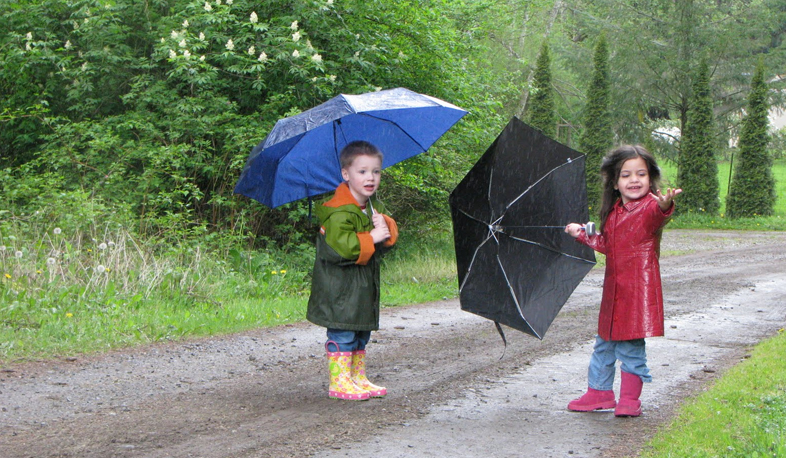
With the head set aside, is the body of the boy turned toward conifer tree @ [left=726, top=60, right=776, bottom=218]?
no

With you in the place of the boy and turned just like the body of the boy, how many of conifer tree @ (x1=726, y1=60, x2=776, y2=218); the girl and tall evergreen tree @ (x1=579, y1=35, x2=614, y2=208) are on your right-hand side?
0

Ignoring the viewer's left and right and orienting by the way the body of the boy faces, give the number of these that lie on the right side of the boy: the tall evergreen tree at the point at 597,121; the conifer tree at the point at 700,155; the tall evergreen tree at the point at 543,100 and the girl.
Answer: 0

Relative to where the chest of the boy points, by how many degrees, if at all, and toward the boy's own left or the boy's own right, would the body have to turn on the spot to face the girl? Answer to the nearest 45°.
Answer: approximately 45° to the boy's own left

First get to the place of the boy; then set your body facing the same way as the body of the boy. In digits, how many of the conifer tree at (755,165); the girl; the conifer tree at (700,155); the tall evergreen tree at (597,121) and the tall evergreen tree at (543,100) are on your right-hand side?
0

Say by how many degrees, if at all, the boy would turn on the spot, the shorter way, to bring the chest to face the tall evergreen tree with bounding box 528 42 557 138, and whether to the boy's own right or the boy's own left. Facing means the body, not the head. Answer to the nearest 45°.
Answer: approximately 135° to the boy's own left

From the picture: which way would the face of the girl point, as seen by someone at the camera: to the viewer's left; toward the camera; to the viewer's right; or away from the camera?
toward the camera

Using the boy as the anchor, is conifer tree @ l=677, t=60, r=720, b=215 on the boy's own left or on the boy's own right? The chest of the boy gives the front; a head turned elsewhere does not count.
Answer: on the boy's own left

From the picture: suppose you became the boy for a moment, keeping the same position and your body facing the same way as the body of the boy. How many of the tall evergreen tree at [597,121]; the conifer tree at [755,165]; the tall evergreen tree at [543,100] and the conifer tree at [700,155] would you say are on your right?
0

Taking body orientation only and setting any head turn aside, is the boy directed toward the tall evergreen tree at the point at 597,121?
no

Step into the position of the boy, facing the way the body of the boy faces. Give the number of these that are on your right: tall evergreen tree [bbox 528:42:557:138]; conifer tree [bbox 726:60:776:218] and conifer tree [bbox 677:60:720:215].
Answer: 0
